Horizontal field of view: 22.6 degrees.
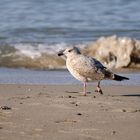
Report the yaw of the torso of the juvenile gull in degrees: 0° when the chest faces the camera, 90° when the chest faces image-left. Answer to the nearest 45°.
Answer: approximately 90°
